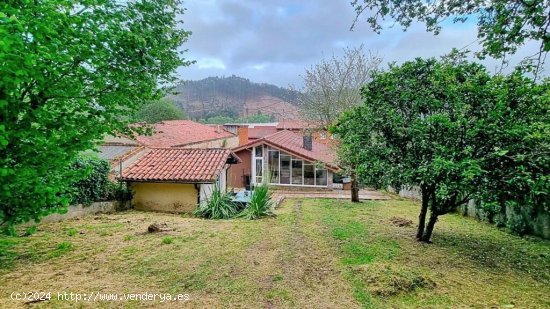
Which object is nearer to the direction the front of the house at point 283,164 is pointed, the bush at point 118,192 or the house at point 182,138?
the bush

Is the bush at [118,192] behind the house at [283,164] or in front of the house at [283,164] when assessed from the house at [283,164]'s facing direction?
in front

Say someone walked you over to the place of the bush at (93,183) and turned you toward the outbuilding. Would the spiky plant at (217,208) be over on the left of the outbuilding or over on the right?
right

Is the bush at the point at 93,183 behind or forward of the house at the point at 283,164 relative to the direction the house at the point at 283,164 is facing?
forward

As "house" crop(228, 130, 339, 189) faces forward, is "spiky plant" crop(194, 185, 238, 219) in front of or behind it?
in front

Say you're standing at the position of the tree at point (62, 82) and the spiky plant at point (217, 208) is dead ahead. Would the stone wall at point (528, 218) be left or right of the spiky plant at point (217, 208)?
right

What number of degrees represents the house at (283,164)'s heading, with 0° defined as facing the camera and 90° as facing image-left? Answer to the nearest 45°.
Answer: approximately 0°

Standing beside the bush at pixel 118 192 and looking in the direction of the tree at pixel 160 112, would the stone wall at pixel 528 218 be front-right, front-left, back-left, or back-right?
back-right

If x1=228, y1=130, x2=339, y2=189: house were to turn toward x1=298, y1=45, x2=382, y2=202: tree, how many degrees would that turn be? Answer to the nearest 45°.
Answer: approximately 45° to its left

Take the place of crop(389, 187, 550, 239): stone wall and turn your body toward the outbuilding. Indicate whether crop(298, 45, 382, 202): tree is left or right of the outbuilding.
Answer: right

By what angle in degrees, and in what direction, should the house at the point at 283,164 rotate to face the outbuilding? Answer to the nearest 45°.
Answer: approximately 45° to its right

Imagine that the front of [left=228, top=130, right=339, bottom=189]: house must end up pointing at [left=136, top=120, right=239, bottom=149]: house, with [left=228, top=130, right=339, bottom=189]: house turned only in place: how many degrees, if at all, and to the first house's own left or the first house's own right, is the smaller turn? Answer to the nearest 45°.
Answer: approximately 135° to the first house's own right

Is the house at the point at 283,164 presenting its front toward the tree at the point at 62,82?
yes

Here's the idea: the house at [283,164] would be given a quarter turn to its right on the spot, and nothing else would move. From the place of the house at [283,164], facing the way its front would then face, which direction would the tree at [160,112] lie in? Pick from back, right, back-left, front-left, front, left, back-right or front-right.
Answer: front-right
